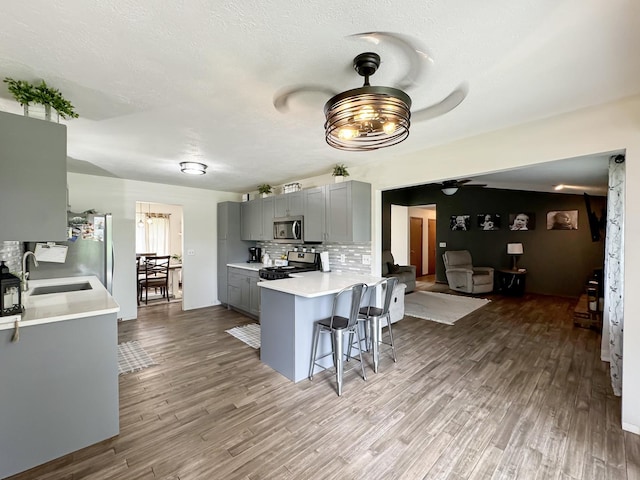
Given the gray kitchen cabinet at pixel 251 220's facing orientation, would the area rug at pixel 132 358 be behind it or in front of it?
in front

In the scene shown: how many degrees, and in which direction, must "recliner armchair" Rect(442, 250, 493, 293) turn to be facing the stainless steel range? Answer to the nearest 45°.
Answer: approximately 90° to its right

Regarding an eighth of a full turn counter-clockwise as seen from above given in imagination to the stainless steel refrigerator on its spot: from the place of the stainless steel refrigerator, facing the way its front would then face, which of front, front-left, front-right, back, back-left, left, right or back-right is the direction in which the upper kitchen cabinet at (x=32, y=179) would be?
back-right

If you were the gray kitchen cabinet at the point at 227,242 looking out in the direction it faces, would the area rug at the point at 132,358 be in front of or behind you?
in front

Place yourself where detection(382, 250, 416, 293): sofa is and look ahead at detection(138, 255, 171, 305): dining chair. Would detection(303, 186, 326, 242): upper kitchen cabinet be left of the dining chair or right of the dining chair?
left

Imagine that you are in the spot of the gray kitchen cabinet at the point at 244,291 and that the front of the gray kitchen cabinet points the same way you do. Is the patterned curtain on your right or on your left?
on your left

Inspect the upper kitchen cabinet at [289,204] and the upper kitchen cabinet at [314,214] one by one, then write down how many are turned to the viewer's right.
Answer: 0

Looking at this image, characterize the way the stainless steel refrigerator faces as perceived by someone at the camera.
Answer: facing to the right of the viewer
